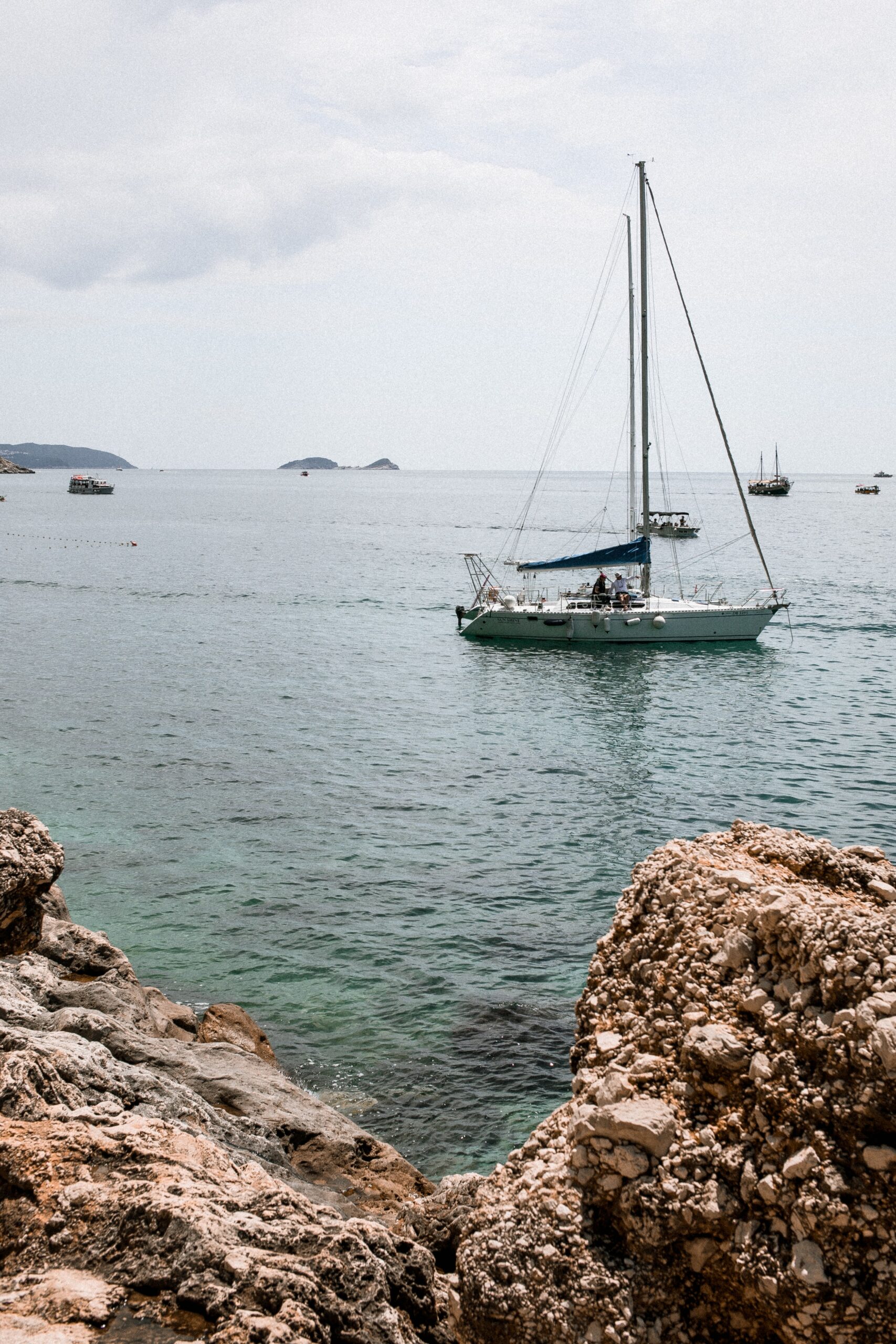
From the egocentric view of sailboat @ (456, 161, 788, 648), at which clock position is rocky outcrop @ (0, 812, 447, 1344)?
The rocky outcrop is roughly at 3 o'clock from the sailboat.

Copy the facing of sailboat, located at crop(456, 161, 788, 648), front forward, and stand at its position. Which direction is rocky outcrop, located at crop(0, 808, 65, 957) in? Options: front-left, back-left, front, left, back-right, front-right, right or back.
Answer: right

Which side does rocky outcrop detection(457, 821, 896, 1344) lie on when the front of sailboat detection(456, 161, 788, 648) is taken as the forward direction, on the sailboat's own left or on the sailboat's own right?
on the sailboat's own right

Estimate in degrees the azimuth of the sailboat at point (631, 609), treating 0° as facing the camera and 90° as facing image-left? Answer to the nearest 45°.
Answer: approximately 270°
